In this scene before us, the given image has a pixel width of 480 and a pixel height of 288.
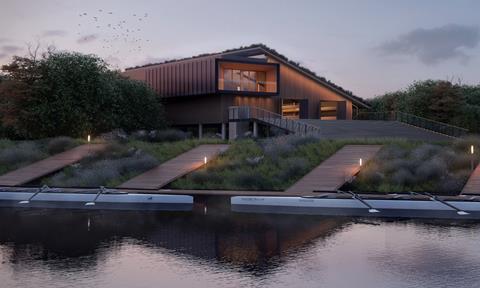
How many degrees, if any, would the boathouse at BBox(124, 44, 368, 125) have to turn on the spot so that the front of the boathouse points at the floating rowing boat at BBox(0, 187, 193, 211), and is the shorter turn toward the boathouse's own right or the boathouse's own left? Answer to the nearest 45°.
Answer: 0° — it already faces it

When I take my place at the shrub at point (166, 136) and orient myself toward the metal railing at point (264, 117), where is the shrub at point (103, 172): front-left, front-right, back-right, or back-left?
back-right

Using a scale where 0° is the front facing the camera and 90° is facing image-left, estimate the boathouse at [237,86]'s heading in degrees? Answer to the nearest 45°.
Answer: approximately 0°

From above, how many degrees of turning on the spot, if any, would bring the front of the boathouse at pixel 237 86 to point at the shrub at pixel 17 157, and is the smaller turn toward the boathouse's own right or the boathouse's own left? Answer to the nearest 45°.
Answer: approximately 45° to the boathouse's own right

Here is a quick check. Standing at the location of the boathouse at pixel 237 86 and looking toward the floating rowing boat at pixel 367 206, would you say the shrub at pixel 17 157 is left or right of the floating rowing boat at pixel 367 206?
right

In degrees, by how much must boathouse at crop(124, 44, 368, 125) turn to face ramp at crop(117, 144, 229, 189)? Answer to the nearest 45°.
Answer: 0° — it already faces it

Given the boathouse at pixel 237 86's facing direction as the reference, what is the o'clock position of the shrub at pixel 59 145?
The shrub is roughly at 1 o'clock from the boathouse.

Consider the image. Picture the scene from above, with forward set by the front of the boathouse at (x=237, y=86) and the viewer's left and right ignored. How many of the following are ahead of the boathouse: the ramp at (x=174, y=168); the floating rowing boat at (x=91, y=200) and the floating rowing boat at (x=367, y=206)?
3
